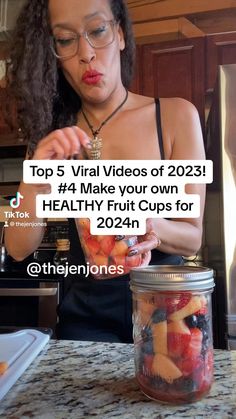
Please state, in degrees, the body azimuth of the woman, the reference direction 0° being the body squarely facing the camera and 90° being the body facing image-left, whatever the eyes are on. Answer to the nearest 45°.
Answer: approximately 0°
